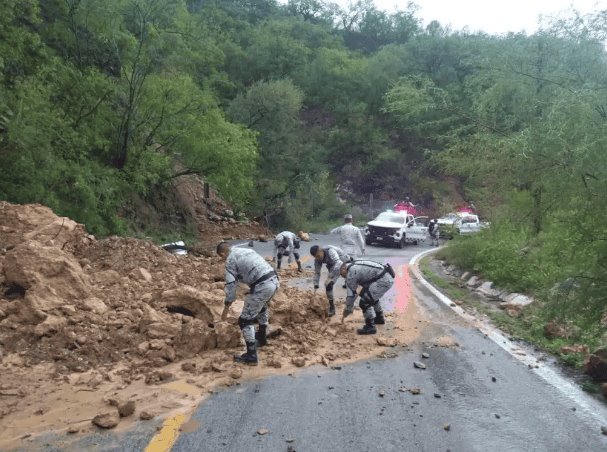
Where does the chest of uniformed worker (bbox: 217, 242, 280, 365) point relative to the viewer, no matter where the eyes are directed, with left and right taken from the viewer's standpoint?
facing to the left of the viewer

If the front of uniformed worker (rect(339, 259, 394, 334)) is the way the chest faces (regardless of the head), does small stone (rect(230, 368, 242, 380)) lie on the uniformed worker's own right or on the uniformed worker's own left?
on the uniformed worker's own left

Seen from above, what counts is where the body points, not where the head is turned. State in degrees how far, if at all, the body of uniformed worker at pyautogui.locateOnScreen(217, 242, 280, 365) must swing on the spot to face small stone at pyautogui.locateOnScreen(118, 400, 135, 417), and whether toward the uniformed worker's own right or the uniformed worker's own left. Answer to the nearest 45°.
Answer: approximately 45° to the uniformed worker's own left

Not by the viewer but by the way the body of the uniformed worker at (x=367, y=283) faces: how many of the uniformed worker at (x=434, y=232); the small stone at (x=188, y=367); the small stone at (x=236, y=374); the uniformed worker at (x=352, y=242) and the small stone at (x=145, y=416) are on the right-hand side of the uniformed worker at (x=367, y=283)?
2

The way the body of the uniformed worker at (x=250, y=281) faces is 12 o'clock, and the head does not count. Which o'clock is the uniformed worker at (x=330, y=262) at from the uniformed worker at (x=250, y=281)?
the uniformed worker at (x=330, y=262) is roughly at 4 o'clock from the uniformed worker at (x=250, y=281).

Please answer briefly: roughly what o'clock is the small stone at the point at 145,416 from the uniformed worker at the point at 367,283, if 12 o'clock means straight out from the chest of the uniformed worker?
The small stone is roughly at 10 o'clock from the uniformed worker.

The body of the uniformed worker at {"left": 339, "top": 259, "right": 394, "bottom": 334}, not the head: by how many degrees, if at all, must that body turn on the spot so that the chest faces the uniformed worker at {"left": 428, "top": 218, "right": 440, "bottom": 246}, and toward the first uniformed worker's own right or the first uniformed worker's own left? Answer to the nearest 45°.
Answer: approximately 90° to the first uniformed worker's own right

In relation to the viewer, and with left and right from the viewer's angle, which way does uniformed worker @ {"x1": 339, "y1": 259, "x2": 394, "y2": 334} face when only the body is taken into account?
facing to the left of the viewer

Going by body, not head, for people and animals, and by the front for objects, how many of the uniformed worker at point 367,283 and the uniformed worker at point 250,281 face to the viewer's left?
2

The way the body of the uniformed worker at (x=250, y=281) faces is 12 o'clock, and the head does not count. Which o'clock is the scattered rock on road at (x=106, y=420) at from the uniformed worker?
The scattered rock on road is roughly at 10 o'clock from the uniformed worker.

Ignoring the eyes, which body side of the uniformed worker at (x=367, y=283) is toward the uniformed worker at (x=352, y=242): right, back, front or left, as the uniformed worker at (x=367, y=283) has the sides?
right
